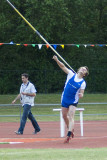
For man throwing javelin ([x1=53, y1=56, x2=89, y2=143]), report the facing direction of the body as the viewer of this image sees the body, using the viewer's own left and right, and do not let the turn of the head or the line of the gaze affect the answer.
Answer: facing the viewer and to the left of the viewer
